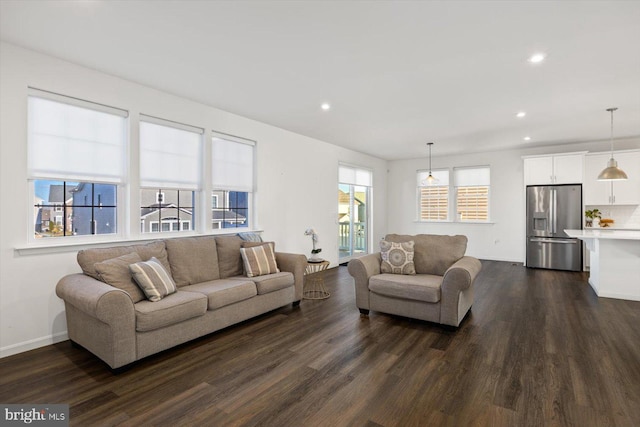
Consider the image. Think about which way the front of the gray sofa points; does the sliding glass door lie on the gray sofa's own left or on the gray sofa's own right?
on the gray sofa's own left

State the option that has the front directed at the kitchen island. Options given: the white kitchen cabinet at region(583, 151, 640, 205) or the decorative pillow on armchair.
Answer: the white kitchen cabinet

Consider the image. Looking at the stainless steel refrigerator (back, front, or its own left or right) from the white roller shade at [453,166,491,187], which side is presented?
right

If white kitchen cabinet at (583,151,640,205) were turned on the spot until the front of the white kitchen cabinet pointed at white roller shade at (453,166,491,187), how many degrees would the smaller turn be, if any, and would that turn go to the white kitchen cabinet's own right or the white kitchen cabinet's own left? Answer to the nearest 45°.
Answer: approximately 90° to the white kitchen cabinet's own right

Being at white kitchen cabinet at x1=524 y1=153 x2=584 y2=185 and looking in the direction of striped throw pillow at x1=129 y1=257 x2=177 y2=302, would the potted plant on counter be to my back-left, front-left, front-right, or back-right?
back-left

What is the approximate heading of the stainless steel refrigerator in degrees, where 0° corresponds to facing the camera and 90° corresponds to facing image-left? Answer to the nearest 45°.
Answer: approximately 0°

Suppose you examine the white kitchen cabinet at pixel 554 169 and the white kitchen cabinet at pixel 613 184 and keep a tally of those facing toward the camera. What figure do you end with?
2

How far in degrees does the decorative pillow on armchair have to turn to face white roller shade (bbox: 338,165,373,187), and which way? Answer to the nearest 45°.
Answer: approximately 180°

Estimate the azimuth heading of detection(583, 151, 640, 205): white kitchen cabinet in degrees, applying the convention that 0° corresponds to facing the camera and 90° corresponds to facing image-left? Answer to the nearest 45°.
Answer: approximately 0°

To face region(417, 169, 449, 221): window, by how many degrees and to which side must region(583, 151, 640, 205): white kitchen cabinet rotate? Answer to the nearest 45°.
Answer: approximately 90° to its right
